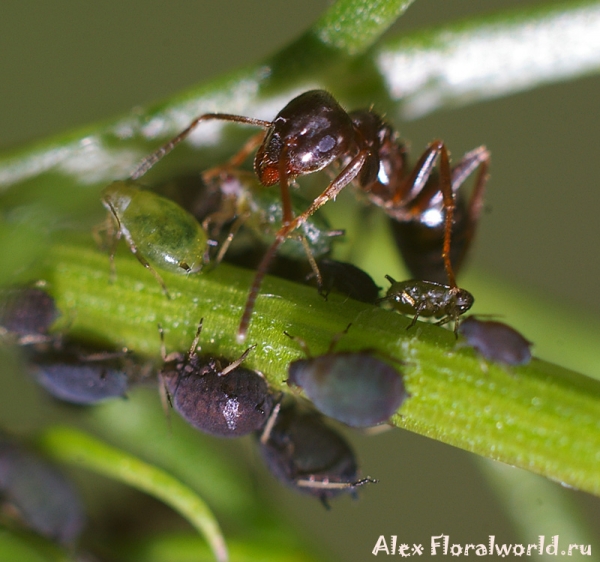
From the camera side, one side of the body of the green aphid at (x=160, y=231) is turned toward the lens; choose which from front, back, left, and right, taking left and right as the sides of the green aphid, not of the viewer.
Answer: left

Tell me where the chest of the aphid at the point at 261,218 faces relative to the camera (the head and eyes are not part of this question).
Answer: to the viewer's left
